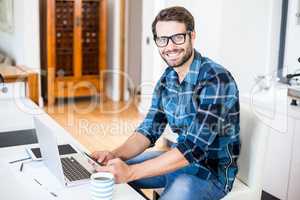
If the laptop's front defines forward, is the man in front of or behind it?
in front

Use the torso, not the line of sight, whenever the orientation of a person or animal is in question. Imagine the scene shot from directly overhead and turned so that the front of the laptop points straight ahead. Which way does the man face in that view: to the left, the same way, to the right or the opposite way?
the opposite way

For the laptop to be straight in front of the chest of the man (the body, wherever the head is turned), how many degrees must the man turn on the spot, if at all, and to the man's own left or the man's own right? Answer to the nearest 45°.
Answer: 0° — they already face it

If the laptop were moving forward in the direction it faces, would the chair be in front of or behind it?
in front

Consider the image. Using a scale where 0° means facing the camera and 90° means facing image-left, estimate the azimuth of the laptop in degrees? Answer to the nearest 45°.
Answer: approximately 225°

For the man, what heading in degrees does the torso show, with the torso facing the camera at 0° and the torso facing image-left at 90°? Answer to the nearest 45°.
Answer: approximately 45°

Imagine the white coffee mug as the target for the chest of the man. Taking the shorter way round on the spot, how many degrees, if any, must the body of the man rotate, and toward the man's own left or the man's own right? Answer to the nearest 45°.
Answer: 0° — they already face it
